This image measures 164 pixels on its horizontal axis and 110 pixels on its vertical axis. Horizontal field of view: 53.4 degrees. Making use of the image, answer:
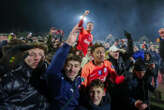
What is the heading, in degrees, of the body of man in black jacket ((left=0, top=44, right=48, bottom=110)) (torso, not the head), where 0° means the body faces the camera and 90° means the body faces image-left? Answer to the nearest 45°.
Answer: approximately 315°

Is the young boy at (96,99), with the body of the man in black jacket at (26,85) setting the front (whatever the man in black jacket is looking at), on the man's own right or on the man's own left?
on the man's own left

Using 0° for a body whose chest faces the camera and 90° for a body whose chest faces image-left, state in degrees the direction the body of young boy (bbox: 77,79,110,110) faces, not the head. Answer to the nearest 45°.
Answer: approximately 0°

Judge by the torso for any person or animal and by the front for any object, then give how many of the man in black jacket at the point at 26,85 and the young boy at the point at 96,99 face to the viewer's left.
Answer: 0

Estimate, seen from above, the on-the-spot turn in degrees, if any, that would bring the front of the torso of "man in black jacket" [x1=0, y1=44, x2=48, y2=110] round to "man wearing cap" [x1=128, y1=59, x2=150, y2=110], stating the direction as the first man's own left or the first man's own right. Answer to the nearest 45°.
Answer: approximately 45° to the first man's own left

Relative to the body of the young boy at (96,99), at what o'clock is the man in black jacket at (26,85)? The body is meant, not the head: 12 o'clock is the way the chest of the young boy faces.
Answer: The man in black jacket is roughly at 2 o'clock from the young boy.

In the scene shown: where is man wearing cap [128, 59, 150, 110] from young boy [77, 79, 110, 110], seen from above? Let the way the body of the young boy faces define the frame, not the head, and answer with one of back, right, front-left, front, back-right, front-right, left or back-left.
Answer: back-left
